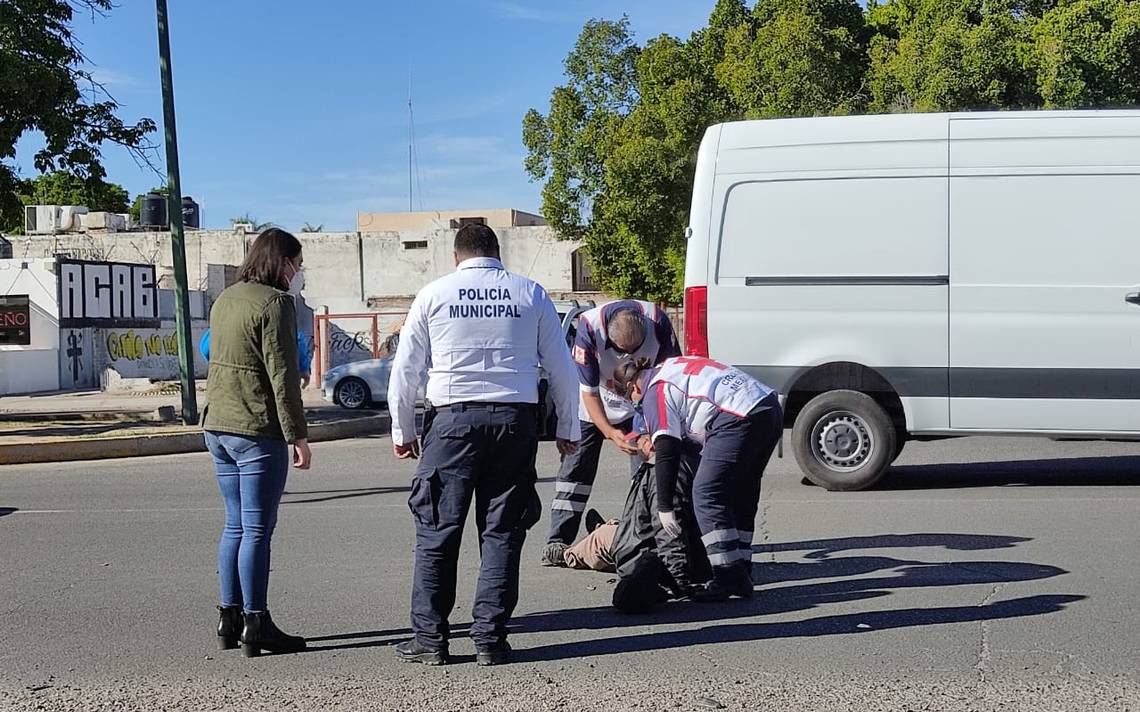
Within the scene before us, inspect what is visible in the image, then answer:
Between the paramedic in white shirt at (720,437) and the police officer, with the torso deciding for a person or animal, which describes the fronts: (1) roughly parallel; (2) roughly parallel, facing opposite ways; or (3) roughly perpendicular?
roughly perpendicular

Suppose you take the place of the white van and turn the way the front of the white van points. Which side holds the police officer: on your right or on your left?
on your right

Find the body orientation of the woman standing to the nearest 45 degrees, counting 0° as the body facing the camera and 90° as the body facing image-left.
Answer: approximately 225°

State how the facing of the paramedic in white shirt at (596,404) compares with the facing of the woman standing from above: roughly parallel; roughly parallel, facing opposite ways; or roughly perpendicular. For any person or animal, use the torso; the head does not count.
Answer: roughly perpendicular

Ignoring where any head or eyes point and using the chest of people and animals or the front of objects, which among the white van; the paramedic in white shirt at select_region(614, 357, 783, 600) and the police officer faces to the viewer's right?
the white van

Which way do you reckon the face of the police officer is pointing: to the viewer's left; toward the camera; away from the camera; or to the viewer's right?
away from the camera

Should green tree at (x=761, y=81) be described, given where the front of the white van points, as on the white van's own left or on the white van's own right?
on the white van's own left

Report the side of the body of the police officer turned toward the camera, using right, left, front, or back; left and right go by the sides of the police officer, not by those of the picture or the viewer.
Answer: back

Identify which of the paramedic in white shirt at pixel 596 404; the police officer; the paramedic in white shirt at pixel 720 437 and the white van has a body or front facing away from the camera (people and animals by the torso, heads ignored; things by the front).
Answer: the police officer

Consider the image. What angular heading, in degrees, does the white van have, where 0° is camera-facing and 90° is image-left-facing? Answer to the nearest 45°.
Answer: approximately 270°

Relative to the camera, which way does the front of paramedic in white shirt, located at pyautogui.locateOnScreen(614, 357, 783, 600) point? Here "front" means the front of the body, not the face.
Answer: to the viewer's left

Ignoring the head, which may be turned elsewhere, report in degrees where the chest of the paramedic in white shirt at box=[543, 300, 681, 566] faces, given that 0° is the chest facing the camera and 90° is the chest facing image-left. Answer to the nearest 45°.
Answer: approximately 315°
